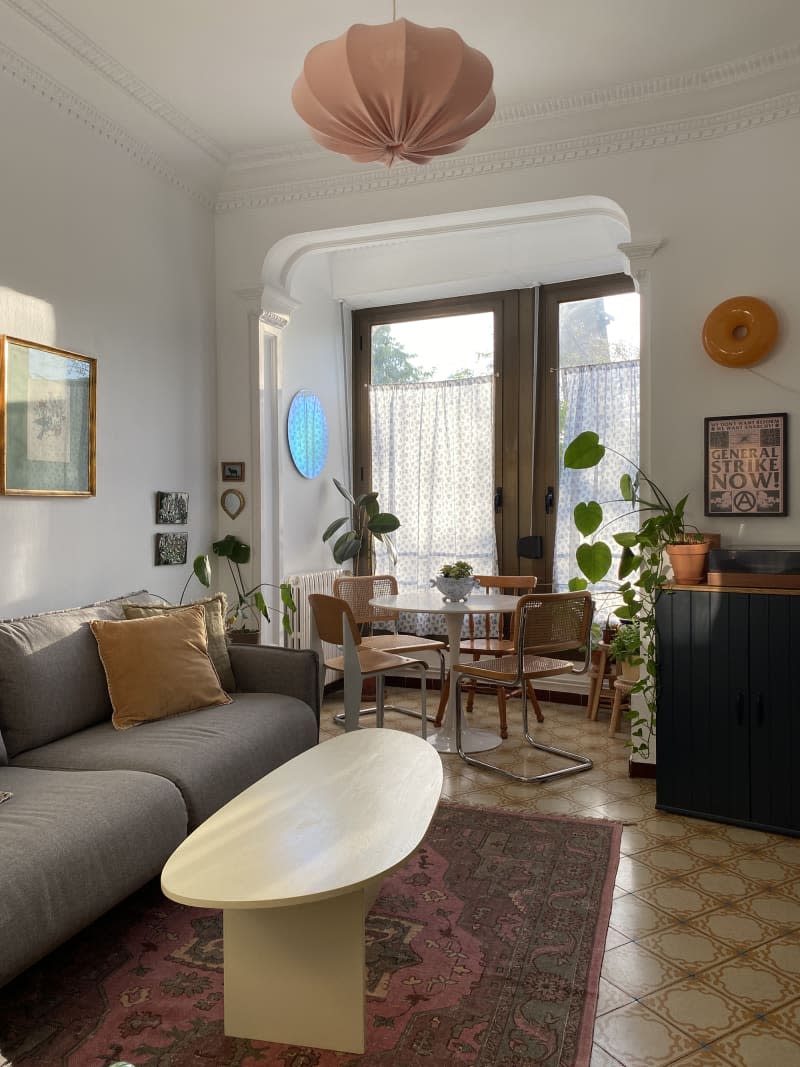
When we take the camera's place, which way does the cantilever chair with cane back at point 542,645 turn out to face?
facing away from the viewer and to the left of the viewer

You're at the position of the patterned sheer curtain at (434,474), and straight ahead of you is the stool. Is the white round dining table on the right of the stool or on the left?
right

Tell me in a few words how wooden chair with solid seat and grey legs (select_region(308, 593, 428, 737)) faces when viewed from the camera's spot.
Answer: facing away from the viewer and to the right of the viewer

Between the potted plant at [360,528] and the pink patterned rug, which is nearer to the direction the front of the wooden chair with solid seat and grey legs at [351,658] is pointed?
the potted plant

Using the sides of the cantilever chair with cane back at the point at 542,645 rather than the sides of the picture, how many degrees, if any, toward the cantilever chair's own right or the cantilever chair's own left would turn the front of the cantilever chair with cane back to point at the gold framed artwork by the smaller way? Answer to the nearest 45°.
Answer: approximately 90° to the cantilever chair's own left

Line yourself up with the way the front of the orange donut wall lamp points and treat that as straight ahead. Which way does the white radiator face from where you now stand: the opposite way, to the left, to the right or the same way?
to the left

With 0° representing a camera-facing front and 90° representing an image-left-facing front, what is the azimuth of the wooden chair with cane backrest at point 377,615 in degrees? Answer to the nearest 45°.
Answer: approximately 315°
